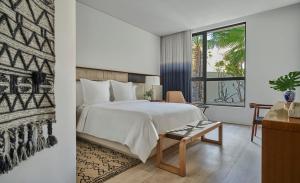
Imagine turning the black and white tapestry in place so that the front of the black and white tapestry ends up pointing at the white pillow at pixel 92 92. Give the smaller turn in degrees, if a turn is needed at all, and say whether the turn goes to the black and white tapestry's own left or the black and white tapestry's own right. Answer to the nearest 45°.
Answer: approximately 90° to the black and white tapestry's own left

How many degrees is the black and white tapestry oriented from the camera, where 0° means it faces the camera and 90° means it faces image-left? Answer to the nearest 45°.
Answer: approximately 315°

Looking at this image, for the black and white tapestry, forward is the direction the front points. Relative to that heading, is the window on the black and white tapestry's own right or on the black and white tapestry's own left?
on the black and white tapestry's own left

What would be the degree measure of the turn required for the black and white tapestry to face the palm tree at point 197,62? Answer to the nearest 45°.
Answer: approximately 90° to its left

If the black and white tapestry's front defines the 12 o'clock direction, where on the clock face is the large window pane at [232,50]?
The large window pane is roughly at 10 o'clock from the black and white tapestry.

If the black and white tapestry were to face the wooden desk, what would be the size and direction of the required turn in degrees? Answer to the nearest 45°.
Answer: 0° — it already faces it

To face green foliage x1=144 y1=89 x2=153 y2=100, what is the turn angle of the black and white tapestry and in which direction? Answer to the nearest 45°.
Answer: approximately 90° to its left

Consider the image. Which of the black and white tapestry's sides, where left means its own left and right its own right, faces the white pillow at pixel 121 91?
left

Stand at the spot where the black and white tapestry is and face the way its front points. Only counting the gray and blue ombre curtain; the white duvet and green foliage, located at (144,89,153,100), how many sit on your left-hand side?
3

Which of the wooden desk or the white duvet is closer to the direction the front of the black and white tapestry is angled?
the wooden desk

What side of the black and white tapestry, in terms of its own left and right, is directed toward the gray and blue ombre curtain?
left
